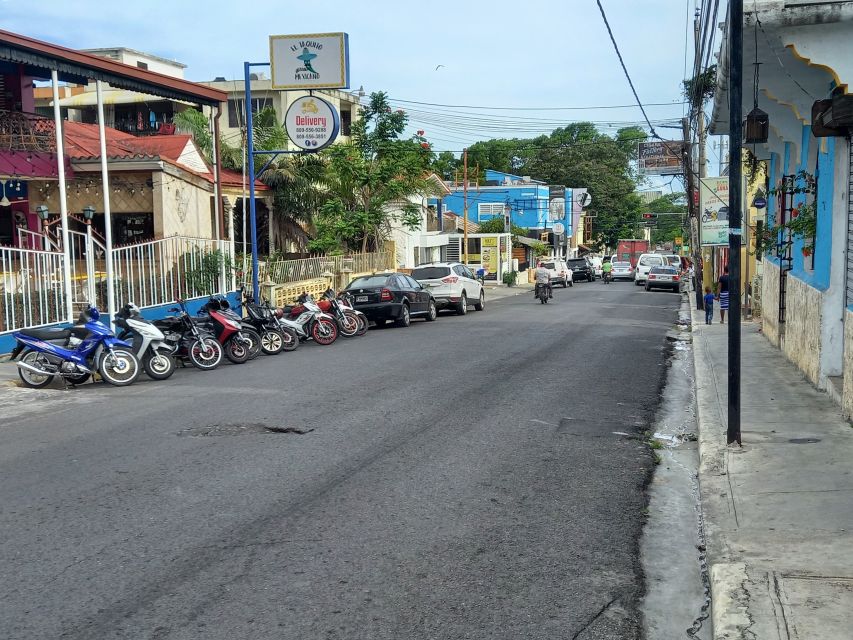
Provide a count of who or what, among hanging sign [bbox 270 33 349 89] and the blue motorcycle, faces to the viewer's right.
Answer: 1

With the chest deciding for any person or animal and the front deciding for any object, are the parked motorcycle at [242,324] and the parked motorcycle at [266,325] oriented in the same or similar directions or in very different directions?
same or similar directions

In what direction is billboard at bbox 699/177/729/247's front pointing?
toward the camera

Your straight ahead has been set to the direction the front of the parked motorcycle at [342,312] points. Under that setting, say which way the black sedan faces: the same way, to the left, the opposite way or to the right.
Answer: to the left

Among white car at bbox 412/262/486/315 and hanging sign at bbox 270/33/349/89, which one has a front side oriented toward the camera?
the hanging sign

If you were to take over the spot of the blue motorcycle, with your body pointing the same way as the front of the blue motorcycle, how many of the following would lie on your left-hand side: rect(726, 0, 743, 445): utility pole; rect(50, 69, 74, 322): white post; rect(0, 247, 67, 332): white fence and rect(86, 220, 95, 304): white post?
3

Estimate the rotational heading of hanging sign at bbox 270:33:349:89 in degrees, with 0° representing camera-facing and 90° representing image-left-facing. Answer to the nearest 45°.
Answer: approximately 0°

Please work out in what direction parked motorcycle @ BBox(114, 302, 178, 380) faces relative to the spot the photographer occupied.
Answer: facing the viewer and to the right of the viewer

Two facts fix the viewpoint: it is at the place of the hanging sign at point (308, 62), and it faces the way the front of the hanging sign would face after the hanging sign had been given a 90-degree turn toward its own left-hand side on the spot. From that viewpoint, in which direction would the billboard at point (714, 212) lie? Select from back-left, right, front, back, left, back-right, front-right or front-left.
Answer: front

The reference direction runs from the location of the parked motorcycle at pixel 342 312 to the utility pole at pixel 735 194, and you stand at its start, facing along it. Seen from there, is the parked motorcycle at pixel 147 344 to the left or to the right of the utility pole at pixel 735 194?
right

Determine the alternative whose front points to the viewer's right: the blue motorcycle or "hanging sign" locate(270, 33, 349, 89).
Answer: the blue motorcycle

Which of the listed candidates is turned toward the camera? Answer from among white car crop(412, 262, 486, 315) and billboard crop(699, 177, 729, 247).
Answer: the billboard

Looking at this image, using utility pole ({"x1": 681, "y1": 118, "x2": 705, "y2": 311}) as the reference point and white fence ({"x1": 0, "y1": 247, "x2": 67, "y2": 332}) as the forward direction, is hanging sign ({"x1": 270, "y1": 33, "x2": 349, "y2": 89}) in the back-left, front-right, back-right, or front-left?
front-right
